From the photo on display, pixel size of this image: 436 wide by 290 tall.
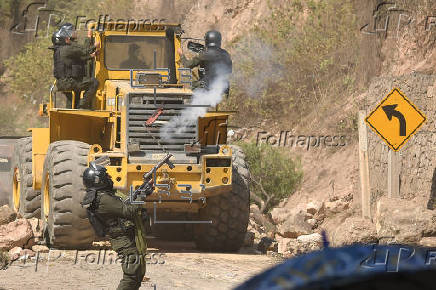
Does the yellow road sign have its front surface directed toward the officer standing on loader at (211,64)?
no

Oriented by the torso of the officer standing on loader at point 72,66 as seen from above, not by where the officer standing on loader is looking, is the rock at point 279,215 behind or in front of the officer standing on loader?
in front

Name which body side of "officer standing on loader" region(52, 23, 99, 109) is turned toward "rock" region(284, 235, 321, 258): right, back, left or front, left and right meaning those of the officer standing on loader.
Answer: front

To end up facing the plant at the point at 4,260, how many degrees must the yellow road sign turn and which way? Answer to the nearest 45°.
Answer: approximately 45° to its right

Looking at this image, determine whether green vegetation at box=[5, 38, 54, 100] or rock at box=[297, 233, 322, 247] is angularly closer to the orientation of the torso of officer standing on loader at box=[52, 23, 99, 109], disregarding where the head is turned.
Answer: the rock

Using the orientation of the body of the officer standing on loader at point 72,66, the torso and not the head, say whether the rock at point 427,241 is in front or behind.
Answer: in front

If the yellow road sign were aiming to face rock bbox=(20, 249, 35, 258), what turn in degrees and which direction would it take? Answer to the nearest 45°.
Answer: approximately 45° to its right

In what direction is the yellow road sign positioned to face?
toward the camera

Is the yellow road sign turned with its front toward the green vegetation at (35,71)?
no

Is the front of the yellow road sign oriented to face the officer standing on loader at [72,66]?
no
